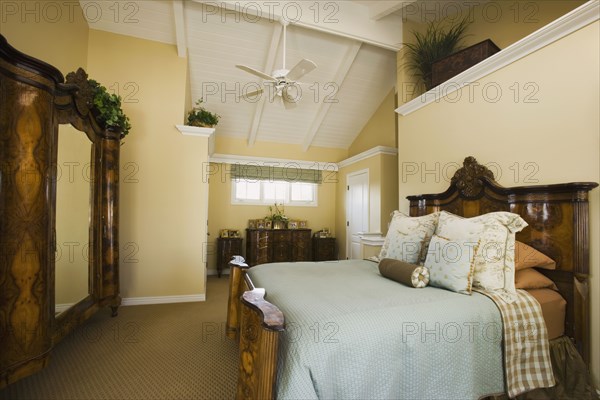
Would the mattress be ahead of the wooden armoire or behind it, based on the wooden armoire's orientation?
ahead

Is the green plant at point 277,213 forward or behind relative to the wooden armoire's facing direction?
forward

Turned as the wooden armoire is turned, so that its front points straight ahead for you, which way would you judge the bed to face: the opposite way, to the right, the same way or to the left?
the opposite way

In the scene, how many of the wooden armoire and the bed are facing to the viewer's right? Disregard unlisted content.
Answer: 1

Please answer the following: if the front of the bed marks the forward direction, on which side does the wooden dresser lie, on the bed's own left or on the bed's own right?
on the bed's own right

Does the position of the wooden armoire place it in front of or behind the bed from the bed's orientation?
in front

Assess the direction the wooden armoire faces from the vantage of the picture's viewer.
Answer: facing to the right of the viewer

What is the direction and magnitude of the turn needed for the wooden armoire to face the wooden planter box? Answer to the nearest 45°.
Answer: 0° — it already faces it

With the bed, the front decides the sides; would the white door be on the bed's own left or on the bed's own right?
on the bed's own right

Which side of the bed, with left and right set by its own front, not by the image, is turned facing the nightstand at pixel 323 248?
right
